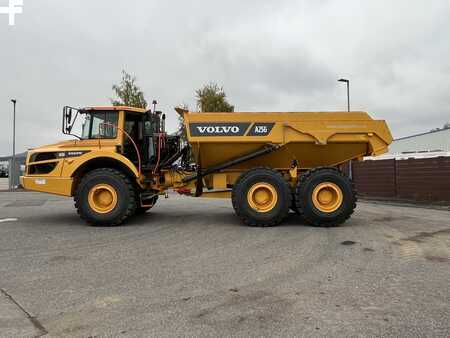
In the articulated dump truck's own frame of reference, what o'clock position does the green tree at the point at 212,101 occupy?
The green tree is roughly at 3 o'clock from the articulated dump truck.

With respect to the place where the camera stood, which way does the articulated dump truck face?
facing to the left of the viewer

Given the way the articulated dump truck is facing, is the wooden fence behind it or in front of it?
behind

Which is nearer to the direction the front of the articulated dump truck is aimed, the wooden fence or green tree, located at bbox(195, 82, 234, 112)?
the green tree
